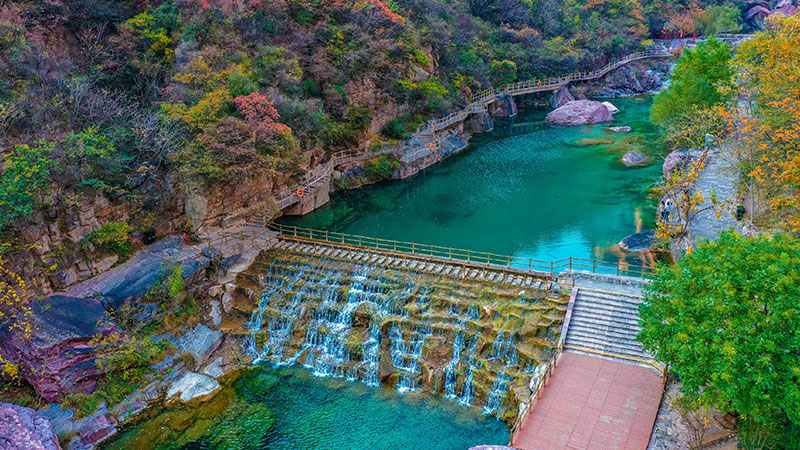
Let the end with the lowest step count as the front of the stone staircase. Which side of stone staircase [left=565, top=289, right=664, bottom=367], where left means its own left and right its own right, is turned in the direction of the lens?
front

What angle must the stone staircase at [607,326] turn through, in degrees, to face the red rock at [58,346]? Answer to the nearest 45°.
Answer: approximately 90° to its right

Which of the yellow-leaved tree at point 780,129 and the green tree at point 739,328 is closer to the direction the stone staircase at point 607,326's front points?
the green tree

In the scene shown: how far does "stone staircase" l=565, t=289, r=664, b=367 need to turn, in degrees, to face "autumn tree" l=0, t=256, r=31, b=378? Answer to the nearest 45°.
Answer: approximately 90° to its right

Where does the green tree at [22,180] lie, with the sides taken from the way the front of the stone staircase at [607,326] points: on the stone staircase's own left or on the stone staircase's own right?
on the stone staircase's own right

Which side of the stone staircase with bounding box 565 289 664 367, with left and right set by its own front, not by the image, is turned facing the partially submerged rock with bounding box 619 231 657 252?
back

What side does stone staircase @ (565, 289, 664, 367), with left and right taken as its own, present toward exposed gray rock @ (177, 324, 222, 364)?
right

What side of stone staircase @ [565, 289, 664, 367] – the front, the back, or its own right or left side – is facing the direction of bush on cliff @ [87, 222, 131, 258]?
right

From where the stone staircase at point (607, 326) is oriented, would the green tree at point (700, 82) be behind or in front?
behind
